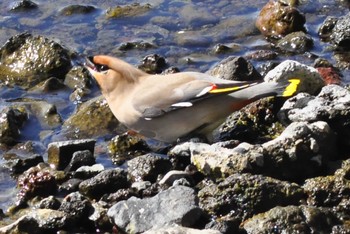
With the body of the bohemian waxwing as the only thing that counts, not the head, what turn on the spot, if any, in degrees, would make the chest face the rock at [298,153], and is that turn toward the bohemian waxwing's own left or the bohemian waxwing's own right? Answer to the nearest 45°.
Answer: approximately 135° to the bohemian waxwing's own left

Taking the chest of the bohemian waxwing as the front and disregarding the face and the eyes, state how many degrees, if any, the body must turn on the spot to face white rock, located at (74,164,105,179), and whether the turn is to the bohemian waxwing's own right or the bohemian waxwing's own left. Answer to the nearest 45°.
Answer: approximately 45° to the bohemian waxwing's own left

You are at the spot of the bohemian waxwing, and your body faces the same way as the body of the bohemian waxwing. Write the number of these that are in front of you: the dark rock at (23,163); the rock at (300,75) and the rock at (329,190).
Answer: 1

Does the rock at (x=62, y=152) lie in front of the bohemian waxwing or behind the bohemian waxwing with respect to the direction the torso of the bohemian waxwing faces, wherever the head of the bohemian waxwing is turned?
in front

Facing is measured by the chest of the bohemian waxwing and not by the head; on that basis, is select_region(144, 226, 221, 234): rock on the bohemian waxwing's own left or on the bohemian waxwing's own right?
on the bohemian waxwing's own left

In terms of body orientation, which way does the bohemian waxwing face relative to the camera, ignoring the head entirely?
to the viewer's left

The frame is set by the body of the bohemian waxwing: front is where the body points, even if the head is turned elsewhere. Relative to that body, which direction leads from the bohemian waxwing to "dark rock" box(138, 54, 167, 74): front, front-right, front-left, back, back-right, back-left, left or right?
right

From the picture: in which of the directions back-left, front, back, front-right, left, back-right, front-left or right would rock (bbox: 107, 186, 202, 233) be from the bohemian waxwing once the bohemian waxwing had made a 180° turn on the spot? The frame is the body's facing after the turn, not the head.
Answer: right
